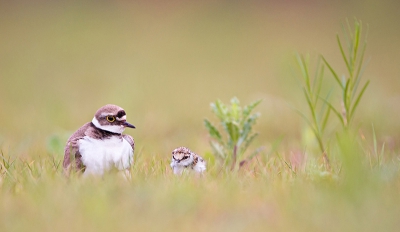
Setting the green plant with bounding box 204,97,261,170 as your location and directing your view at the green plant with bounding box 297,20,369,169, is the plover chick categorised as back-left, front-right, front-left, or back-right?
back-right

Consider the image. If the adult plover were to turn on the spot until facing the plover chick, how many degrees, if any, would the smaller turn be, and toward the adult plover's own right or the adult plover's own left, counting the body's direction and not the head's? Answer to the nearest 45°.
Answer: approximately 45° to the adult plover's own left

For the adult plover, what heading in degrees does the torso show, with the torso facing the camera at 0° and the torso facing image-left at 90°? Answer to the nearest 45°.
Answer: approximately 315°

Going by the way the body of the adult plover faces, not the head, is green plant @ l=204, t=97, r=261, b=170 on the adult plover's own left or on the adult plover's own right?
on the adult plover's own left
